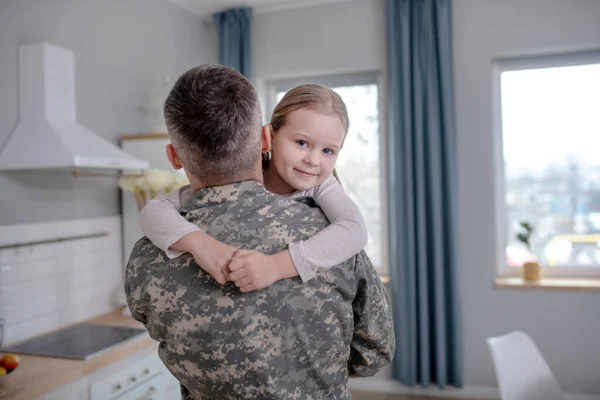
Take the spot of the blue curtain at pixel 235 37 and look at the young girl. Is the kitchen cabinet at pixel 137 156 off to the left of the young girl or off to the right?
right

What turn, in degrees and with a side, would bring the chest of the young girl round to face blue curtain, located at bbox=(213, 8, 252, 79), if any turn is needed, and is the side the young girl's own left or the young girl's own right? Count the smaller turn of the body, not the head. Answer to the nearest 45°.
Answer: approximately 180°

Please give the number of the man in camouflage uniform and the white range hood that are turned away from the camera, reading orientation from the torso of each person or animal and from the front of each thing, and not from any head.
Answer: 1

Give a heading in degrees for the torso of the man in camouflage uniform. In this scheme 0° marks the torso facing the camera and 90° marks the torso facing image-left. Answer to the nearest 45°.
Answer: approximately 180°

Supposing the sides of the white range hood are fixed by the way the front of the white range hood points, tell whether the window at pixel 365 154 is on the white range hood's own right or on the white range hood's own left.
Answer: on the white range hood's own left

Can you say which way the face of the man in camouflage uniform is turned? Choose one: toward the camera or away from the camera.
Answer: away from the camera
